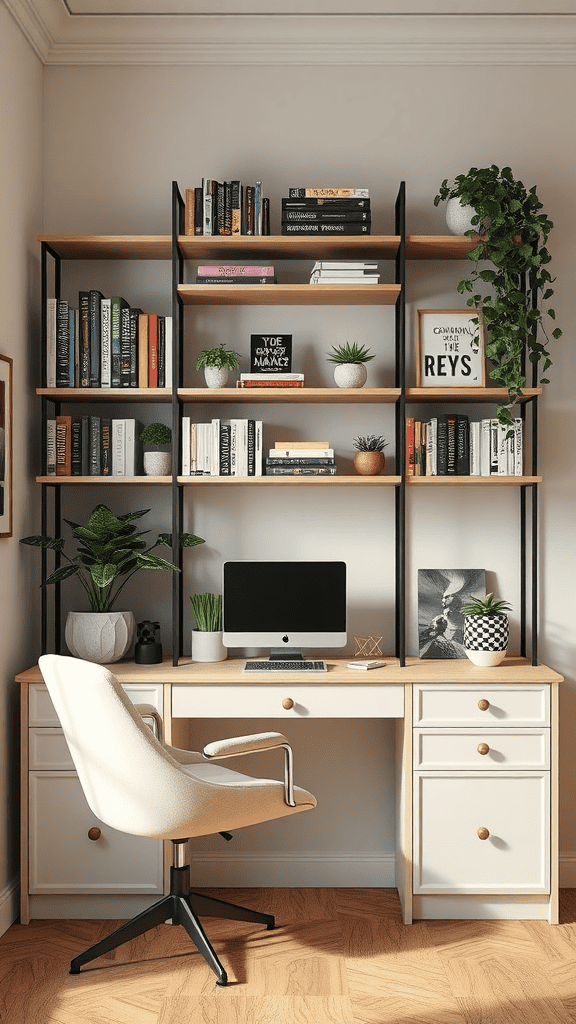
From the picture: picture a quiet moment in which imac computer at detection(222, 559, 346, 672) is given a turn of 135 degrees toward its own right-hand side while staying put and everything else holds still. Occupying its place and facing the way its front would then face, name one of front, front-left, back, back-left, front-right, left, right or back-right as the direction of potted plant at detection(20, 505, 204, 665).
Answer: front-left

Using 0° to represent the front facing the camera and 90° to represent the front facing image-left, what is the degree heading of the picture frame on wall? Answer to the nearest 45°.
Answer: approximately 270°

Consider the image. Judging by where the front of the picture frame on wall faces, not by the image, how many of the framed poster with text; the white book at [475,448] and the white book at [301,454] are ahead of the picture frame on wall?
3

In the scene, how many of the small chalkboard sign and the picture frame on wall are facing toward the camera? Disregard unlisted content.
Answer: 1

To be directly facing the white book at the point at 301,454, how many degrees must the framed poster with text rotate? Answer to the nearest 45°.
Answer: approximately 90° to its right
